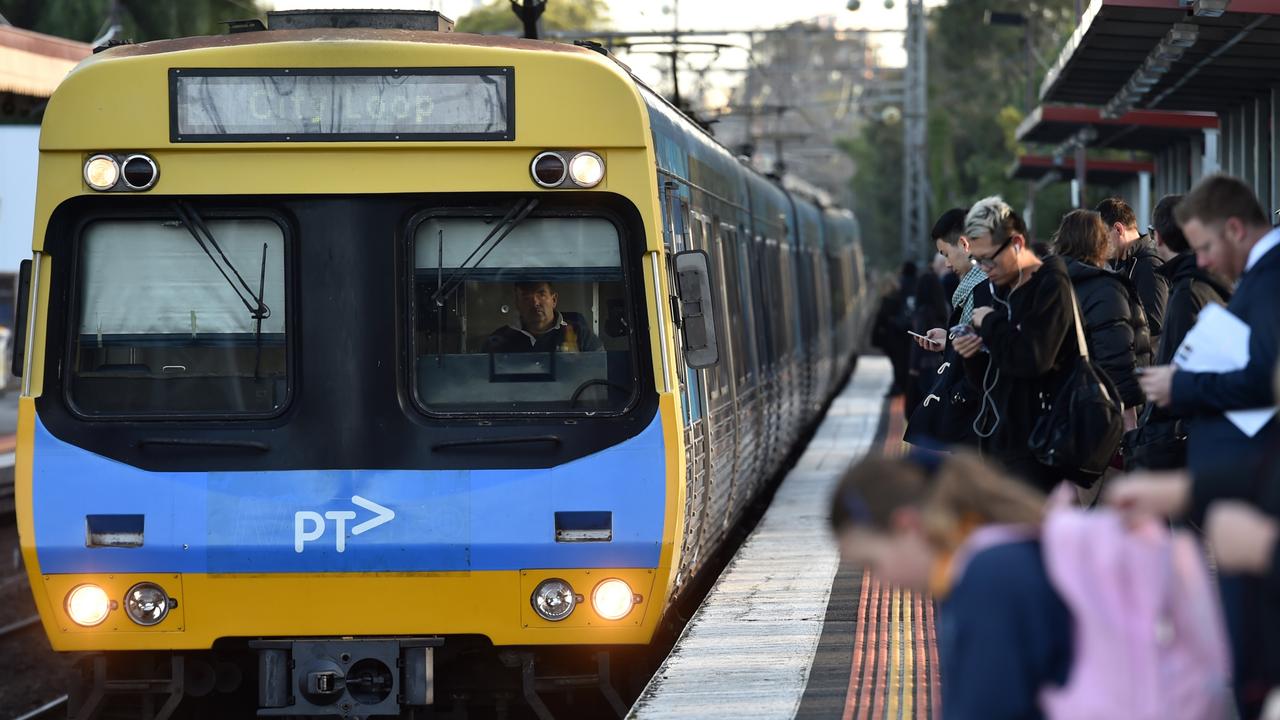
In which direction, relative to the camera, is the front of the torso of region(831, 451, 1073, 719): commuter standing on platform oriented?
to the viewer's left

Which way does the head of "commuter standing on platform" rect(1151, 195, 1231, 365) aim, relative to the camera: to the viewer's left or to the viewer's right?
to the viewer's left

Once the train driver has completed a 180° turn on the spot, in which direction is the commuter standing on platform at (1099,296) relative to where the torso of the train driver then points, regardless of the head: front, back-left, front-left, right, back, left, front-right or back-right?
right

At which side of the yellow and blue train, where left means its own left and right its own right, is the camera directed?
front

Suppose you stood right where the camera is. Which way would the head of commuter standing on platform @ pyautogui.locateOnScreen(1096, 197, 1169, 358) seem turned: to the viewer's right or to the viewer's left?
to the viewer's left

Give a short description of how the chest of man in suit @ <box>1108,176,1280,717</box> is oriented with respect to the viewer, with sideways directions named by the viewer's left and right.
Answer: facing to the left of the viewer

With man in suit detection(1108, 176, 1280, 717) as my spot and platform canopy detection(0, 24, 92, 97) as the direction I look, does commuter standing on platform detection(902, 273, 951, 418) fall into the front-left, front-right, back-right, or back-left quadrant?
front-right

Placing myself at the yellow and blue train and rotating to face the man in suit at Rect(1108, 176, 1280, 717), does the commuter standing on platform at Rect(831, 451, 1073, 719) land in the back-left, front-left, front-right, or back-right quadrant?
front-right

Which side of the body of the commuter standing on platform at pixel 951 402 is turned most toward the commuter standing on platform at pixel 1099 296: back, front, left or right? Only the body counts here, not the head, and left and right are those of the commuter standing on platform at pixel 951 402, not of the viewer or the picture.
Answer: back

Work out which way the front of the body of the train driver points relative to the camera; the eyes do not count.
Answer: toward the camera

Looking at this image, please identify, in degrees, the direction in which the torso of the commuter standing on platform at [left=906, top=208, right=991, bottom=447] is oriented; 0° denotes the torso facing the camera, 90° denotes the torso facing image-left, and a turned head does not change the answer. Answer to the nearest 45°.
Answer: approximately 45°
